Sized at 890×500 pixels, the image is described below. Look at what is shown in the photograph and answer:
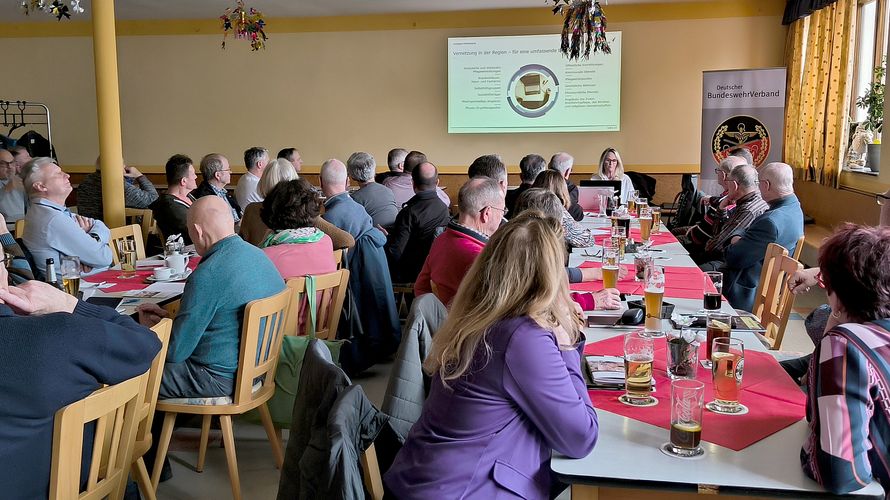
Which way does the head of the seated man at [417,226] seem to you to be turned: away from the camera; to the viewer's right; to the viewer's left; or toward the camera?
away from the camera

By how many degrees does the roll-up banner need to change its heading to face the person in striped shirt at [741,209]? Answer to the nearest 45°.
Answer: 0° — it already faces them

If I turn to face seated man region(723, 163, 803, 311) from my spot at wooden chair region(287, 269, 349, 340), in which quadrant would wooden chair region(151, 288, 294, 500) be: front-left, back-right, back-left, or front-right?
back-right

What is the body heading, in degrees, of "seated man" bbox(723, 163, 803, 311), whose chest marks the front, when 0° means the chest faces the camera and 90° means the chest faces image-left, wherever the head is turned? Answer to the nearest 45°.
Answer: approximately 135°

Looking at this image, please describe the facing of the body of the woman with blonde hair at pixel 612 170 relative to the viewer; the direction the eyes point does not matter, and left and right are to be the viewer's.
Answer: facing the viewer

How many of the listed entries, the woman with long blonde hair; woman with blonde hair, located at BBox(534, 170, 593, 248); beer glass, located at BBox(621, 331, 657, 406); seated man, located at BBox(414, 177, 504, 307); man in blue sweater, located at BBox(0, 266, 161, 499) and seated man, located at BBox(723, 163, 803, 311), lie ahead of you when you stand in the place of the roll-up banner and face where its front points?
6

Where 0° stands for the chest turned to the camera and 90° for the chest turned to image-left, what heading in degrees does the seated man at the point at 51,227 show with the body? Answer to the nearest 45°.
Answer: approximately 270°

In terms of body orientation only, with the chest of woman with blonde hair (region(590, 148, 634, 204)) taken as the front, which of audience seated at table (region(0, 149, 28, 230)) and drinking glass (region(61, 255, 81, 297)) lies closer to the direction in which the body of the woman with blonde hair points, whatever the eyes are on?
the drinking glass

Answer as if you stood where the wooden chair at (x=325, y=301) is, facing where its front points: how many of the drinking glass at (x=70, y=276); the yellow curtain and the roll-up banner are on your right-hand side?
2

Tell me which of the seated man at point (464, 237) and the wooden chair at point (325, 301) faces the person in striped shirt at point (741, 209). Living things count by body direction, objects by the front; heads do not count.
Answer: the seated man

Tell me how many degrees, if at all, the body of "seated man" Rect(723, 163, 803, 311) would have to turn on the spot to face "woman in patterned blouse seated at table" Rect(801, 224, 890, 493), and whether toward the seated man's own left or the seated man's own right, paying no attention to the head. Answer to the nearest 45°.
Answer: approximately 135° to the seated man's own left

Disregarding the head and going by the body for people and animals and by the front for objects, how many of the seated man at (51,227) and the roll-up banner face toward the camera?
1

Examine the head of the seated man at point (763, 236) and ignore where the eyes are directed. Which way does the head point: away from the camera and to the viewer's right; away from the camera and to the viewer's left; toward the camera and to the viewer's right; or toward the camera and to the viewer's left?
away from the camera and to the viewer's left

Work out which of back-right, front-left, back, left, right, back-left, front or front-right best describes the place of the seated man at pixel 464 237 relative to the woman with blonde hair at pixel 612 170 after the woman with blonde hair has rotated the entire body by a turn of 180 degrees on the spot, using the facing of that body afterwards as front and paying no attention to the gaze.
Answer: back

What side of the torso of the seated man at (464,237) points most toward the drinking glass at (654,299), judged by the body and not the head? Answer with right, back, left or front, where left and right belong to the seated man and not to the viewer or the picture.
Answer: right

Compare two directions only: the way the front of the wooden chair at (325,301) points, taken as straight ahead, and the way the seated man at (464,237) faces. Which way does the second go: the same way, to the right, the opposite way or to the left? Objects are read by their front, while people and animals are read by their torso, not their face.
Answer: to the right

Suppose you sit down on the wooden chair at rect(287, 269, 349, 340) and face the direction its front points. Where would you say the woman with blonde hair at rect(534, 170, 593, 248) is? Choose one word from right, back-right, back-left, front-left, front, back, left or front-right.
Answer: right

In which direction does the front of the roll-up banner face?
toward the camera

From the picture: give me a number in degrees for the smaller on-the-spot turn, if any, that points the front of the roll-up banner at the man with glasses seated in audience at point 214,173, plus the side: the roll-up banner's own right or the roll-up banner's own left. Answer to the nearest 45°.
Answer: approximately 45° to the roll-up banner's own right

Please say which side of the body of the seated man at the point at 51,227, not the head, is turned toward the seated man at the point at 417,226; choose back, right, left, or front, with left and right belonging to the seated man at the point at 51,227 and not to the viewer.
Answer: front

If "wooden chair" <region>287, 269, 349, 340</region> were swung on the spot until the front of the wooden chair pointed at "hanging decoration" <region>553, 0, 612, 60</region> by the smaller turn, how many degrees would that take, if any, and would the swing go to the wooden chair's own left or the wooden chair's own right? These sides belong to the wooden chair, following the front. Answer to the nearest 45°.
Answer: approximately 90° to the wooden chair's own right
